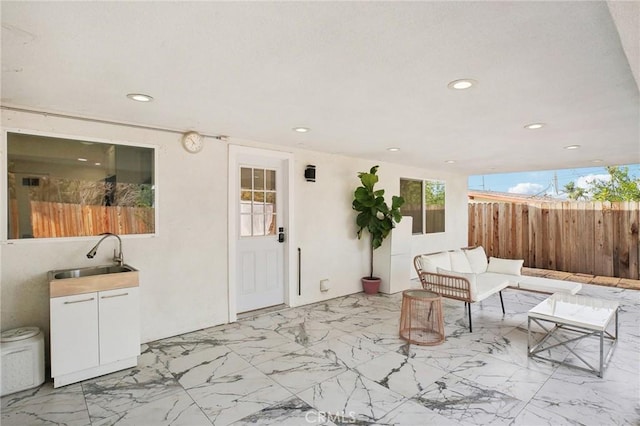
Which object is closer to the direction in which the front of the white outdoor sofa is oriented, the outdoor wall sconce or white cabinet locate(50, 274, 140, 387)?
the white cabinet

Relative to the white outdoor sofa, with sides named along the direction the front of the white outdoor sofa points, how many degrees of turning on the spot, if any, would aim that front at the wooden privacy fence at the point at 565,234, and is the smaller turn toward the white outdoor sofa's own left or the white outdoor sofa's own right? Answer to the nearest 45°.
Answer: approximately 135° to the white outdoor sofa's own left

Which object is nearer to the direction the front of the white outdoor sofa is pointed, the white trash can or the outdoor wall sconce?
the white trash can

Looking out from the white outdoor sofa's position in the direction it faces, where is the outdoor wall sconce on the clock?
The outdoor wall sconce is roughly at 4 o'clock from the white outdoor sofa.

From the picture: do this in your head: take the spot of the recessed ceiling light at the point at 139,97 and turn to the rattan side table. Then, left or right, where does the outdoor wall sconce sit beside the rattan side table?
left

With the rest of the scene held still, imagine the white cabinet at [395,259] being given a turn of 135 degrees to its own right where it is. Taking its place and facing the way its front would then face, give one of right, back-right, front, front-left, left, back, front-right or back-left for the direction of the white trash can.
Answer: front-left

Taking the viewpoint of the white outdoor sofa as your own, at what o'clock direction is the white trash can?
The white trash can is roughly at 3 o'clock from the white outdoor sofa.

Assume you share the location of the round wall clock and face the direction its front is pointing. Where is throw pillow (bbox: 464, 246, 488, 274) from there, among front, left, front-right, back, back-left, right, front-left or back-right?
left

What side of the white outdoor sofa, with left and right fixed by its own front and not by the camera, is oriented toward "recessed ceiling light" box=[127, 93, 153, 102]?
right

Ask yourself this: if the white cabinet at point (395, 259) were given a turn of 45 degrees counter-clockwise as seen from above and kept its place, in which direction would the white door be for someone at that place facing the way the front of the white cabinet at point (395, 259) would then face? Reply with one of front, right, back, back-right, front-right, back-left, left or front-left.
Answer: back-right

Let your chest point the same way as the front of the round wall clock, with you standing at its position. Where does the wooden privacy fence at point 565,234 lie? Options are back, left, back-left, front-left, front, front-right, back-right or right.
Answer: left

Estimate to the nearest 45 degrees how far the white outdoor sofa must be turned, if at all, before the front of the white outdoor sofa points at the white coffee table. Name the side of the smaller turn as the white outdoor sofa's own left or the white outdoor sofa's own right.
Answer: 0° — it already faces it
